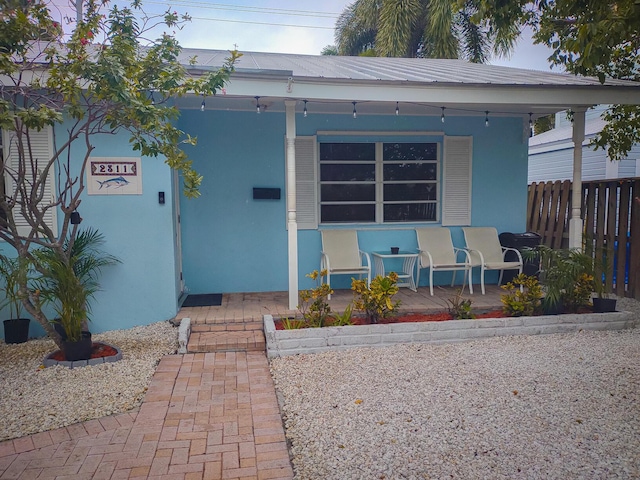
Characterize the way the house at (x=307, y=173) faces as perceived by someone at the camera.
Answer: facing the viewer

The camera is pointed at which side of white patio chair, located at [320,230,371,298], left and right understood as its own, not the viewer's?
front

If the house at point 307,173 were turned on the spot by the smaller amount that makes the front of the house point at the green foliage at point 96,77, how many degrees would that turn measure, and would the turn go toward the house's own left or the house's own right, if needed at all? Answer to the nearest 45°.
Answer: approximately 45° to the house's own right

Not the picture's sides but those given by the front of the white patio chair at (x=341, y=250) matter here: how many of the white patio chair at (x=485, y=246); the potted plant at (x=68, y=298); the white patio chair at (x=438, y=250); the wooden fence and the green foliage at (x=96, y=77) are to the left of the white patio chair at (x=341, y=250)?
3

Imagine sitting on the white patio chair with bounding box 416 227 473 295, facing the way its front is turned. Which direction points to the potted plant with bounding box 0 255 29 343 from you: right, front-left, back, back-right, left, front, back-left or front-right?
right

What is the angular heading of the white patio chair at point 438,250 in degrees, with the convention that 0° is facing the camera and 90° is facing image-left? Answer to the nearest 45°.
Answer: approximately 315°

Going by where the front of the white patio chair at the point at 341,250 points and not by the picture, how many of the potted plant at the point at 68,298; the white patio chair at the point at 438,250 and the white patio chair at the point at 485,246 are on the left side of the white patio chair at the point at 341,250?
2

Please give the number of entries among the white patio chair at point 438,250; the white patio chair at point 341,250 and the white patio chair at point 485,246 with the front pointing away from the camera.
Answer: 0

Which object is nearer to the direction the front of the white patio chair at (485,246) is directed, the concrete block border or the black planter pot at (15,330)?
the concrete block border

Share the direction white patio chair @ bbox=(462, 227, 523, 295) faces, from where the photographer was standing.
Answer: facing the viewer and to the right of the viewer

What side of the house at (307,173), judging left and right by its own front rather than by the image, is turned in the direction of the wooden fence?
left

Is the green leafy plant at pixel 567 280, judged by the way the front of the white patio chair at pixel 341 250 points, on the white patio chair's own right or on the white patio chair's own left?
on the white patio chair's own left

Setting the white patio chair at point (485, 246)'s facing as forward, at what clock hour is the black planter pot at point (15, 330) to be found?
The black planter pot is roughly at 3 o'clock from the white patio chair.

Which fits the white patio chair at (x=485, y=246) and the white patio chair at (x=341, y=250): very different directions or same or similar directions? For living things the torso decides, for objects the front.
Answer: same or similar directions

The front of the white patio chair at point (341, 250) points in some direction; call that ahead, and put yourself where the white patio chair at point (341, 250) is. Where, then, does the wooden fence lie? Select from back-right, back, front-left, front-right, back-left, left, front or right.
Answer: left

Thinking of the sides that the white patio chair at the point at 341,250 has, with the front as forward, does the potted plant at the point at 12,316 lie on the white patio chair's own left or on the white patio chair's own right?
on the white patio chair's own right

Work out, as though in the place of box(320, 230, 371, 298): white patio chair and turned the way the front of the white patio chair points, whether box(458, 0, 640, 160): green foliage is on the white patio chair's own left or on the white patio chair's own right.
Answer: on the white patio chair's own left
